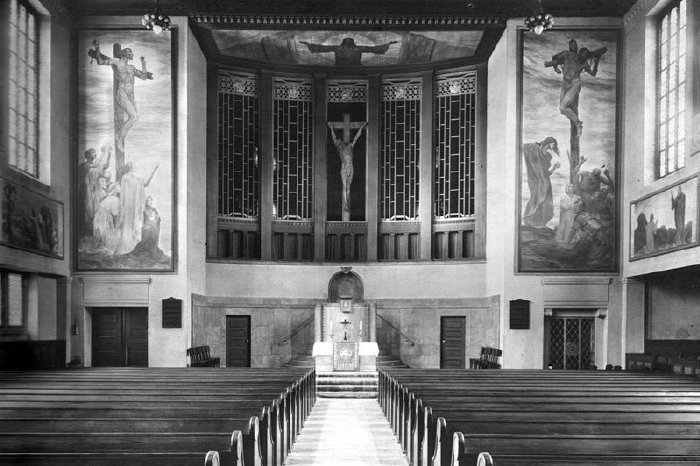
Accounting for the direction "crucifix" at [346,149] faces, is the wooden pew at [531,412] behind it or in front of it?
in front

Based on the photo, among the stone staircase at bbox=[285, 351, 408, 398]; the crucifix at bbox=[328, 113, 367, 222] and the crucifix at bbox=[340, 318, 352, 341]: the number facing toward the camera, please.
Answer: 3

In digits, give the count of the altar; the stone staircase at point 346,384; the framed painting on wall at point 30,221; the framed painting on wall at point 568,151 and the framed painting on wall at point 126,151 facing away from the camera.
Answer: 0

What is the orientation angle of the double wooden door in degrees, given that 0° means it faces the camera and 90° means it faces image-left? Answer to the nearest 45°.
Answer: approximately 0°

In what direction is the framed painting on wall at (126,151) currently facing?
toward the camera

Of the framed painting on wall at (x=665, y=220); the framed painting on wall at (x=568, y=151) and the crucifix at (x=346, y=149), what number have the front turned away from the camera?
0

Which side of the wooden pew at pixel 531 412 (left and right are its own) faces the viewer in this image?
back

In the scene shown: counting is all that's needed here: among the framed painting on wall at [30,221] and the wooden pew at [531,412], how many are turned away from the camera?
1

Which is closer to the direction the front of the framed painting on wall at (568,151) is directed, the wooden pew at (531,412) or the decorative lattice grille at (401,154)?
the wooden pew

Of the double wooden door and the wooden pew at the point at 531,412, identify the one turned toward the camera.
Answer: the double wooden door
